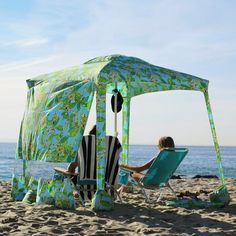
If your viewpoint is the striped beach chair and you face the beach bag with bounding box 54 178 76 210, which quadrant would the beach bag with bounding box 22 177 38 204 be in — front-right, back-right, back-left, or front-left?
front-right

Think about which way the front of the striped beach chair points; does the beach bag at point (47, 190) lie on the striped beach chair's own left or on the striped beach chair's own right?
on the striped beach chair's own left

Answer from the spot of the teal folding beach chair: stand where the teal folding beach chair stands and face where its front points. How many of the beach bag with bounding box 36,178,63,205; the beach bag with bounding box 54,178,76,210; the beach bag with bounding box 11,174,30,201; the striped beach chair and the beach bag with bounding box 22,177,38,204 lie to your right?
0

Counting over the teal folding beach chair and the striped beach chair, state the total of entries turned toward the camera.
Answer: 0

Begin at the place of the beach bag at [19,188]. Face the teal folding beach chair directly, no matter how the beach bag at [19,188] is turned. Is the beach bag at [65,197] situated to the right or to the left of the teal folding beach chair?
right

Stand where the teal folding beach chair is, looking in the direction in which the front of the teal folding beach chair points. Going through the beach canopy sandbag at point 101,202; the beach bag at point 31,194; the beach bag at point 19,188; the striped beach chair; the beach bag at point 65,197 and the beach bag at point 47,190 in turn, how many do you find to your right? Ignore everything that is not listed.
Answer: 0

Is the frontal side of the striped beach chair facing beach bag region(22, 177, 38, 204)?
no

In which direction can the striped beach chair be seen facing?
away from the camera

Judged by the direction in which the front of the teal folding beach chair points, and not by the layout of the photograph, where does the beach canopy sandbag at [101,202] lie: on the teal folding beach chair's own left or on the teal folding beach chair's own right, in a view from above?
on the teal folding beach chair's own left

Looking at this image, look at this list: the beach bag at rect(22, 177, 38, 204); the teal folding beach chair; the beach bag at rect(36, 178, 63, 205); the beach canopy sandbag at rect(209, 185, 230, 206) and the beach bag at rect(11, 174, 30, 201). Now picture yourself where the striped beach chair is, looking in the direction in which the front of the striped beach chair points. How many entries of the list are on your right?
2

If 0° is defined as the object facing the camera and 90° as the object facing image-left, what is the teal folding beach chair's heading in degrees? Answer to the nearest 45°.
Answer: approximately 135°
